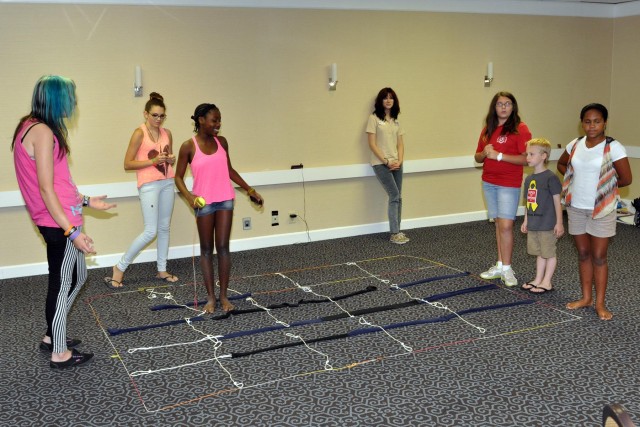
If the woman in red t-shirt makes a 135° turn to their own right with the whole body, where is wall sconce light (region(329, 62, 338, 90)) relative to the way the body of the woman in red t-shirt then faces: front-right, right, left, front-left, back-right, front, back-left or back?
front-left

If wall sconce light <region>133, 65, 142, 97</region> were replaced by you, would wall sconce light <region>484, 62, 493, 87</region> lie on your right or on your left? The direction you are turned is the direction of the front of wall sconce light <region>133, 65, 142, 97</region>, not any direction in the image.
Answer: on your left

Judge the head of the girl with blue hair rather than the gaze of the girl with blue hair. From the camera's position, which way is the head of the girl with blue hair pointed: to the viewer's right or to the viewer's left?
to the viewer's right

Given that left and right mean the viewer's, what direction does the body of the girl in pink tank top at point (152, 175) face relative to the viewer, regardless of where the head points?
facing the viewer and to the right of the viewer

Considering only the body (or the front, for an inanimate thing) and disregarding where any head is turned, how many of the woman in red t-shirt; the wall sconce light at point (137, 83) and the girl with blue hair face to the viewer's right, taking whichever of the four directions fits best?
1

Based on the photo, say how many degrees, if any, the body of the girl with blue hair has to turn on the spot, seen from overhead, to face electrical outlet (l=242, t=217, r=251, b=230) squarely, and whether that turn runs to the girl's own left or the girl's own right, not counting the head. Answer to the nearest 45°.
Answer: approximately 45° to the girl's own left

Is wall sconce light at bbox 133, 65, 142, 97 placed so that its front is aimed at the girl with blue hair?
yes

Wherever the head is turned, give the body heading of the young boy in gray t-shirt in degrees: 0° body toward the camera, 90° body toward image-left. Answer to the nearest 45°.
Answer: approximately 45°

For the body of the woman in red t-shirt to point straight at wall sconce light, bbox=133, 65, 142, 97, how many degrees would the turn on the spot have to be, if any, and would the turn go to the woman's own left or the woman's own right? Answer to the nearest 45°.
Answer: approximately 45° to the woman's own right

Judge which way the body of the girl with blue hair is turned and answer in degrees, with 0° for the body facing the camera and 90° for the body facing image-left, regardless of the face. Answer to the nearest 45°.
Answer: approximately 270°

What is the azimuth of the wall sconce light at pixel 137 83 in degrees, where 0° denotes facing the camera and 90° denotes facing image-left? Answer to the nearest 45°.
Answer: approximately 0°
